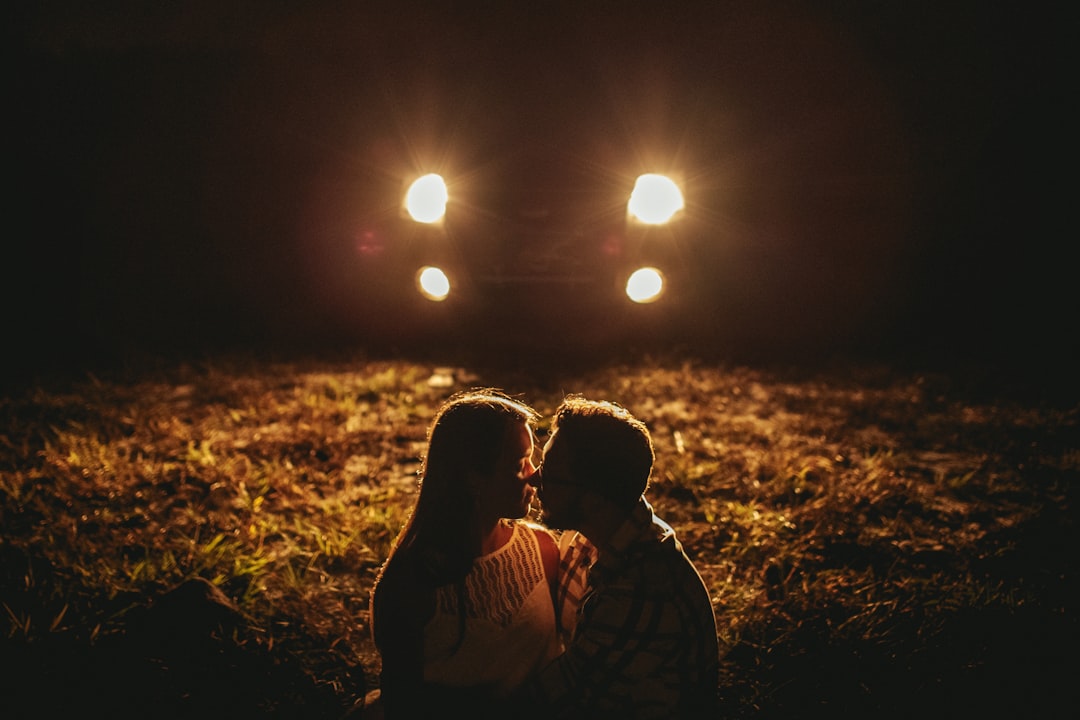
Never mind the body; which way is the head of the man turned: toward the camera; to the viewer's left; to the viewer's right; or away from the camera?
to the viewer's left

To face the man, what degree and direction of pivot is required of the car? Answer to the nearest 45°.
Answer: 0° — it already faces them

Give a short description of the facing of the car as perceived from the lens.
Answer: facing the viewer

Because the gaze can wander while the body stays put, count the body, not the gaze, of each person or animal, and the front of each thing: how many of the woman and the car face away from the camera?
0

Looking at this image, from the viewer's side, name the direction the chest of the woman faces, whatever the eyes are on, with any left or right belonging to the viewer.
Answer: facing the viewer and to the right of the viewer

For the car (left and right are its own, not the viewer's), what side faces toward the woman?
front

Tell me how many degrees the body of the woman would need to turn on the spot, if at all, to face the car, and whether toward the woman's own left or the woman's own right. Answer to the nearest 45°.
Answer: approximately 135° to the woman's own left

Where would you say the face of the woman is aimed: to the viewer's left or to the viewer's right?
to the viewer's right
